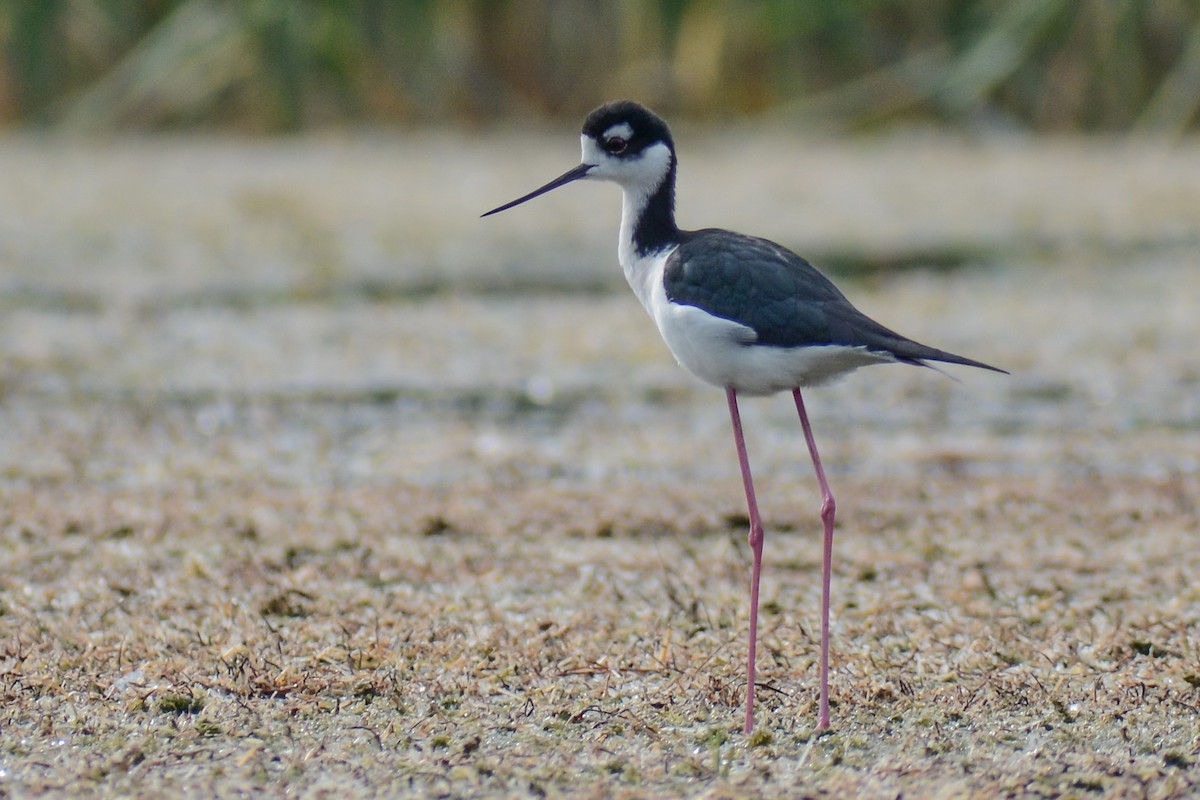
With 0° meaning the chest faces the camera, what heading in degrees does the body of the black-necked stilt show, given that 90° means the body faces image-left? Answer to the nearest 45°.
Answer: approximately 90°
